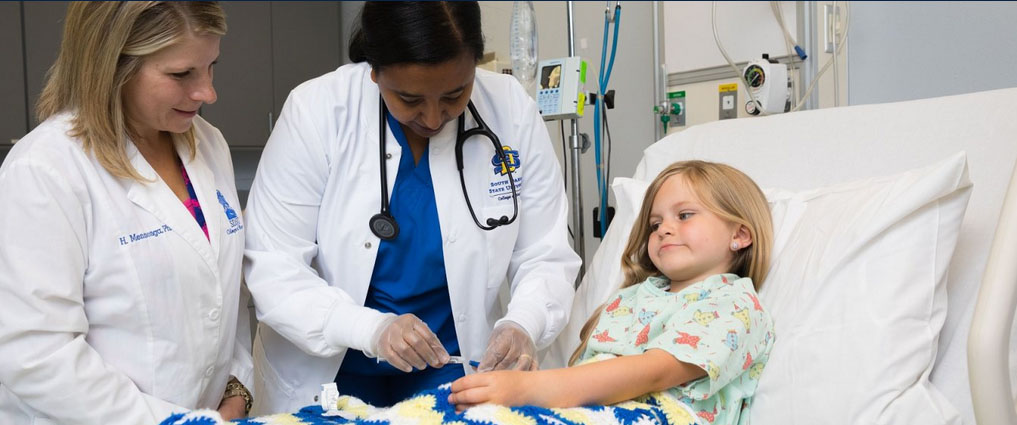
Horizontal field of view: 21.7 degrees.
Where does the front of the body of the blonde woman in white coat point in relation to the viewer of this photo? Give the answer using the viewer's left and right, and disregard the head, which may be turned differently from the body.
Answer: facing the viewer and to the right of the viewer

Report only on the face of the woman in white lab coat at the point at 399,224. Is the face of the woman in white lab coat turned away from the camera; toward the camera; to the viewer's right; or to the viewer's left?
toward the camera

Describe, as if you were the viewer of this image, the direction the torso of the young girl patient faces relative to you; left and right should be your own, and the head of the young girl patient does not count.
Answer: facing the viewer and to the left of the viewer

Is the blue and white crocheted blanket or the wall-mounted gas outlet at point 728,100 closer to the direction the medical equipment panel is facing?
the blue and white crocheted blanket

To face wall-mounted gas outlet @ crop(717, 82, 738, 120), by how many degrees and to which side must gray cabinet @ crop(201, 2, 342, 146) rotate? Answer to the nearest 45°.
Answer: approximately 45° to its left

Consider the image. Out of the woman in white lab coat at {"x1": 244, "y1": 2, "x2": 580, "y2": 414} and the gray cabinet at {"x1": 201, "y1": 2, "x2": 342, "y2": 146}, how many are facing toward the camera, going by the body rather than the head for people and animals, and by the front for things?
2

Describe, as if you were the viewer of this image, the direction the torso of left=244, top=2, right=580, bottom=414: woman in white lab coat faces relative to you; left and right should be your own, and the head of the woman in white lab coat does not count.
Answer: facing the viewer

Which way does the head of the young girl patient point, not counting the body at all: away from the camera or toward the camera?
toward the camera

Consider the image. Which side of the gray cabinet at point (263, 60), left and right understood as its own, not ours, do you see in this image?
front
